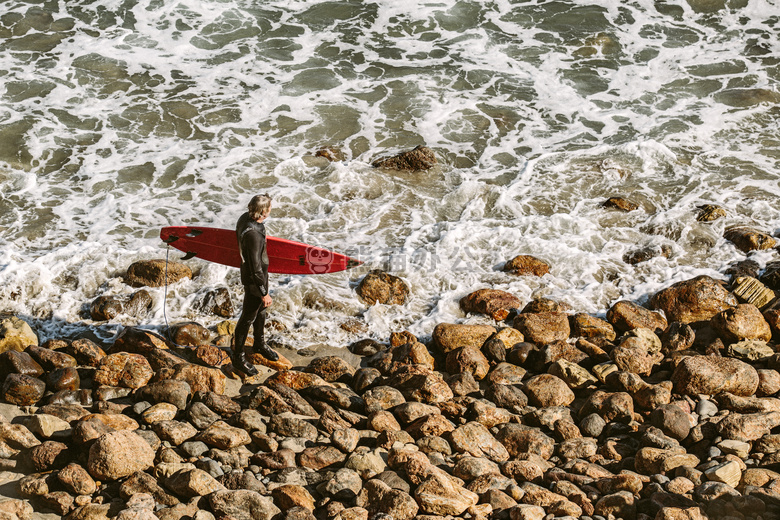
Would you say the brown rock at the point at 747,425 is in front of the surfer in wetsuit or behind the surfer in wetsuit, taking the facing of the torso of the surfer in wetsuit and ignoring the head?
in front

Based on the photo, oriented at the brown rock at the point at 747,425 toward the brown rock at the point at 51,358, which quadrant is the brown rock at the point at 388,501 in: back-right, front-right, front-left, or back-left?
front-left

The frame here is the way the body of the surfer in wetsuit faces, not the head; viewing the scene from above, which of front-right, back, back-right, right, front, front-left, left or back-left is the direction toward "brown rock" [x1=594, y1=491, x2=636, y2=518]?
front-right

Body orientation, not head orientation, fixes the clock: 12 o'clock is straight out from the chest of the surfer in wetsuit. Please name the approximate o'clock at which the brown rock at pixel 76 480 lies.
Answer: The brown rock is roughly at 4 o'clock from the surfer in wetsuit.

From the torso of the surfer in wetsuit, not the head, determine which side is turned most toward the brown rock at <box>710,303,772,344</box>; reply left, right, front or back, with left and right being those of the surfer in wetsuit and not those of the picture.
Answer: front

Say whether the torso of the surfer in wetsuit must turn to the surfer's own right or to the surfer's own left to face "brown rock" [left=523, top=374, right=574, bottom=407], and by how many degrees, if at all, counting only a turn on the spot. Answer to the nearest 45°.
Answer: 0° — they already face it

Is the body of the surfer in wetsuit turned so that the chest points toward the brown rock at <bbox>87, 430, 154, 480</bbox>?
no

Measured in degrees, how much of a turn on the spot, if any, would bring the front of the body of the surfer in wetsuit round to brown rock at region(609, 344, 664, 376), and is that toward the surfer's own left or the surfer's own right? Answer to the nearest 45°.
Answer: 0° — they already face it

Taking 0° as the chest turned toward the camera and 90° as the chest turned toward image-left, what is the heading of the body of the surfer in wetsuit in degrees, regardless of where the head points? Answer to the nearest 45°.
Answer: approximately 270°

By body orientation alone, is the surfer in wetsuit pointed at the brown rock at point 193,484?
no

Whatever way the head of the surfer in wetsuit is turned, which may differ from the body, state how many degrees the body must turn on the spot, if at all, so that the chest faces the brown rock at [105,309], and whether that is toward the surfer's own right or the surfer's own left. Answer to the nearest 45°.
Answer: approximately 135° to the surfer's own left

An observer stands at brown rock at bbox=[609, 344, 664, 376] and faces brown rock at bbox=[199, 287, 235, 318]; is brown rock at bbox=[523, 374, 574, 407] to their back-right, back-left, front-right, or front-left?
front-left

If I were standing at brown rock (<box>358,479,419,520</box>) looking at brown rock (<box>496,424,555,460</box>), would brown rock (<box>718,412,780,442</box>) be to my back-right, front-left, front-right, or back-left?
front-right

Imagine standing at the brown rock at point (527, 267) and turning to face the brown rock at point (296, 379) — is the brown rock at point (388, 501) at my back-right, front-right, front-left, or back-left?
front-left
